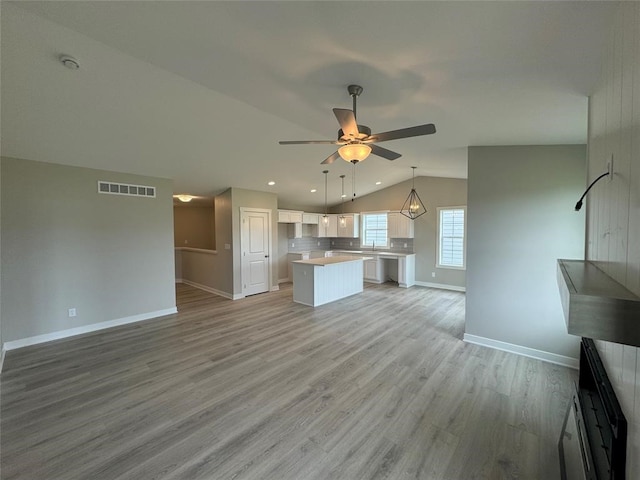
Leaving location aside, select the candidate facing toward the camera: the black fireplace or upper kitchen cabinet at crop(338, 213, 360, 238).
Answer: the upper kitchen cabinet

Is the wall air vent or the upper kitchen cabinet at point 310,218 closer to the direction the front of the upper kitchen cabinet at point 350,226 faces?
the wall air vent

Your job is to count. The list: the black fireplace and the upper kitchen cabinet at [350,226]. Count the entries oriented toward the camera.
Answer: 1

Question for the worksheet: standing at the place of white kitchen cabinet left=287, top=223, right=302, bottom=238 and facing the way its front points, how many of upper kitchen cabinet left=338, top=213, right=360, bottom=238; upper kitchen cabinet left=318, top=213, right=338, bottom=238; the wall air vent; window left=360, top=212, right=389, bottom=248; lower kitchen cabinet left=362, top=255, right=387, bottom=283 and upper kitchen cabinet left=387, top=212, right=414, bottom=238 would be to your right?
1

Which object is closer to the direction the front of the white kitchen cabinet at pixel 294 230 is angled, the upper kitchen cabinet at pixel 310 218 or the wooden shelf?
the wooden shelf

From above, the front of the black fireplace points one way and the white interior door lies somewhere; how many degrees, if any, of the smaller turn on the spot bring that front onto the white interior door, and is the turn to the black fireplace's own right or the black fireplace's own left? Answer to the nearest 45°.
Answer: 0° — it already faces it

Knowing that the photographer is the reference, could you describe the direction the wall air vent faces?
facing the viewer and to the right of the viewer

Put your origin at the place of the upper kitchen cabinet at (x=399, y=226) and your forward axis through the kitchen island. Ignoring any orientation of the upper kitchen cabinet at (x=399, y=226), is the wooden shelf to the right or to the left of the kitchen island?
left

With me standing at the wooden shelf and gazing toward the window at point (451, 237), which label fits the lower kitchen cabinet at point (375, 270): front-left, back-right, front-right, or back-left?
front-left

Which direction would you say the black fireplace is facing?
to the viewer's left

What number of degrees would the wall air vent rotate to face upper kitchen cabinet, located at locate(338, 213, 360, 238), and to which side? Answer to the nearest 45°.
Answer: approximately 45° to its left

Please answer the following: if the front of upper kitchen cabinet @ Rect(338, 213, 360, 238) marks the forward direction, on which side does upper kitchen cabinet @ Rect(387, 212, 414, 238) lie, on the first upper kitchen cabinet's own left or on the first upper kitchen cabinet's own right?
on the first upper kitchen cabinet's own left

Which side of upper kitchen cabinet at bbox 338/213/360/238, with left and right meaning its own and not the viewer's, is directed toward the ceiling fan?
front

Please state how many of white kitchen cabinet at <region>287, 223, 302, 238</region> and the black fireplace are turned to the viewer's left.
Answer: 1

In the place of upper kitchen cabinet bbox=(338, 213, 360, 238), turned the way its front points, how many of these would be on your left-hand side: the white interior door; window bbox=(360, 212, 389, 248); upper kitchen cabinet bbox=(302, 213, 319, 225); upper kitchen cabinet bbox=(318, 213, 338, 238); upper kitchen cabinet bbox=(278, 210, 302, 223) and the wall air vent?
1

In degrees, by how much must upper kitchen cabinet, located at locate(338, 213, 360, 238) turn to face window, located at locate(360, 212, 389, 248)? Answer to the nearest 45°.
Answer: approximately 90° to its left

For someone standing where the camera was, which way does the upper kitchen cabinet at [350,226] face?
facing the viewer

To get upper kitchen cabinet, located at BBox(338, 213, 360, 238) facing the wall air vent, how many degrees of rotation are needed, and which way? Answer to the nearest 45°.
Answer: approximately 45° to its right
